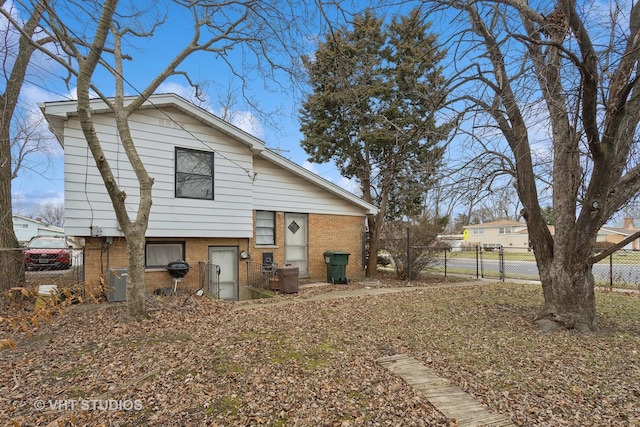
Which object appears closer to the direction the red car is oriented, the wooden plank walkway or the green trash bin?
the wooden plank walkway

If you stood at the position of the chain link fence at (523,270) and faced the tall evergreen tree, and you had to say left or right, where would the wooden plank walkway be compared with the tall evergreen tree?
left

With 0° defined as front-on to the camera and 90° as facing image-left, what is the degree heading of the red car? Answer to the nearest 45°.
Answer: approximately 0°

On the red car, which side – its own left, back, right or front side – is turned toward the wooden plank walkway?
front

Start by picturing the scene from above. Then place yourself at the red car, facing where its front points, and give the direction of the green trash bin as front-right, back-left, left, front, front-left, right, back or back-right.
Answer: front-left

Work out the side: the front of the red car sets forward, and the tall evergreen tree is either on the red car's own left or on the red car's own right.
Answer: on the red car's own left

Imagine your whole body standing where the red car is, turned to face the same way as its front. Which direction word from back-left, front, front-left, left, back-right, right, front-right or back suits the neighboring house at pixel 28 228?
back
